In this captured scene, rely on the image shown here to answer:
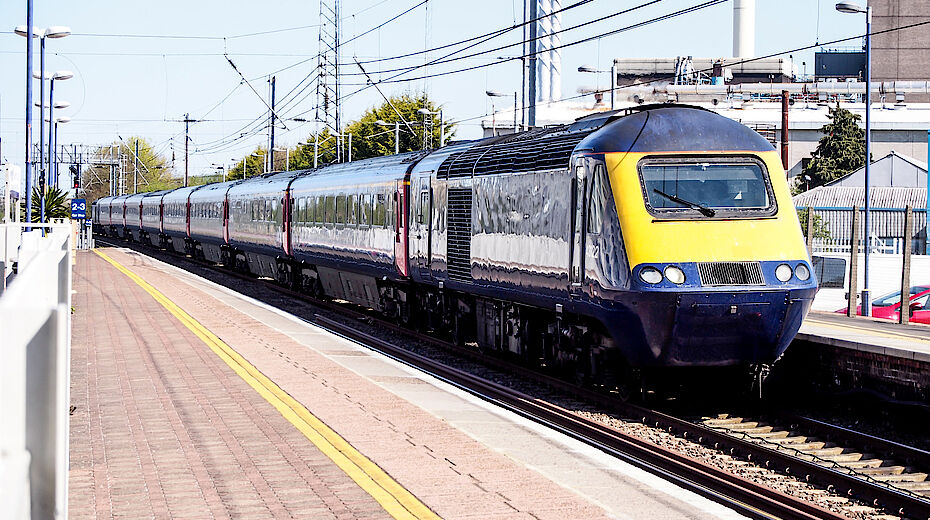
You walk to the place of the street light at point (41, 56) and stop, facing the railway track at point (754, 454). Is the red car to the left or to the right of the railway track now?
left

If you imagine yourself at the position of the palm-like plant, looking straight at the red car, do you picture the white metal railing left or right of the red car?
right

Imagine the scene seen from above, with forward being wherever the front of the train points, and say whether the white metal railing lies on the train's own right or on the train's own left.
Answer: on the train's own right

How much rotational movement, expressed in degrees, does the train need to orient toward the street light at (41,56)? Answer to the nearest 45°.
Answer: approximately 180°

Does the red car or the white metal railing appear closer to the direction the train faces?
the white metal railing

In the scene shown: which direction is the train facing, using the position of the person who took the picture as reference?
facing the viewer and to the right of the viewer

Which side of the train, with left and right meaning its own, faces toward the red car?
left

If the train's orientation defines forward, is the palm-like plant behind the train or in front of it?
behind
